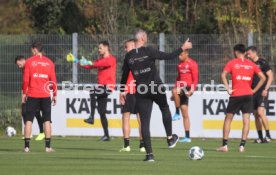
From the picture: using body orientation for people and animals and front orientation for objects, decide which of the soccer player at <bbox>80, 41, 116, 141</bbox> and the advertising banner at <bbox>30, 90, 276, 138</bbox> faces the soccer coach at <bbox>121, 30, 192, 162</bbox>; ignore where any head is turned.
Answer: the advertising banner

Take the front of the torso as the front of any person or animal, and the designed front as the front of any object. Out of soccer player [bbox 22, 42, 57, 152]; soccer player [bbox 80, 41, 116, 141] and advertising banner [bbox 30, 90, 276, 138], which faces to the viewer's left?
soccer player [bbox 80, 41, 116, 141]

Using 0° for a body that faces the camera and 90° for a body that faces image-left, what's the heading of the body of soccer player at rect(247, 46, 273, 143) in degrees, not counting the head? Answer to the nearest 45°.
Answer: approximately 45°

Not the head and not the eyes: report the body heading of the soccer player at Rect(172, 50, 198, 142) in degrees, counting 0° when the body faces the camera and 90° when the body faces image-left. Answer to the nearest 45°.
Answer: approximately 45°

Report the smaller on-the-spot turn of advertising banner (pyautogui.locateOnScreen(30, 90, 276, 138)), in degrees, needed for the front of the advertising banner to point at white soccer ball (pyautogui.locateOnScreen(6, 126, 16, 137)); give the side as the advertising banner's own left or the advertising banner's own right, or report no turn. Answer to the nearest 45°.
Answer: approximately 90° to the advertising banner's own right

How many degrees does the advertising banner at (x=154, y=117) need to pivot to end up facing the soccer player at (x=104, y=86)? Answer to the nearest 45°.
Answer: approximately 45° to its right
